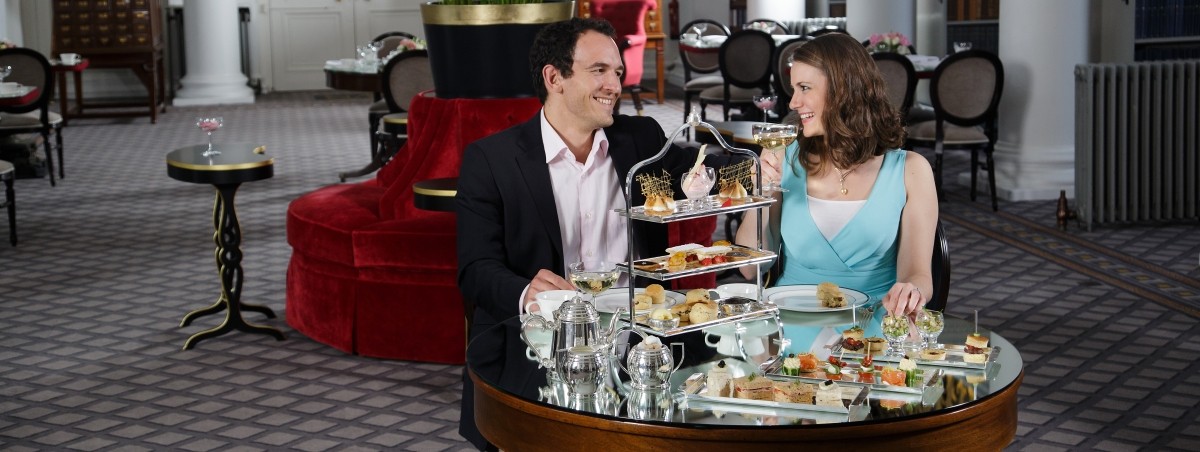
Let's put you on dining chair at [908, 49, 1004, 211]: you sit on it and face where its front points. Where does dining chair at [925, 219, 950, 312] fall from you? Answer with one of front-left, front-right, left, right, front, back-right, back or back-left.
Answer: back-left

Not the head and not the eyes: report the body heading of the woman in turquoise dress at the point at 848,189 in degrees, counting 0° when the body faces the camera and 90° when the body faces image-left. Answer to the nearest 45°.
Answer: approximately 45°

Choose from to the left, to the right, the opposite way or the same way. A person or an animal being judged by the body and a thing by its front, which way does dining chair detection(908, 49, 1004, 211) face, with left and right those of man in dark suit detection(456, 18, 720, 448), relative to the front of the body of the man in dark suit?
the opposite way

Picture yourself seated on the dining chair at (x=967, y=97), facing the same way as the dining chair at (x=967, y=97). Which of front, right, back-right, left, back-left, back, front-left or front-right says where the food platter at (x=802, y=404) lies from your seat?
back-left

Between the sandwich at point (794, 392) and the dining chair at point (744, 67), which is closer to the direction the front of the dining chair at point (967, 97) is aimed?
the dining chair

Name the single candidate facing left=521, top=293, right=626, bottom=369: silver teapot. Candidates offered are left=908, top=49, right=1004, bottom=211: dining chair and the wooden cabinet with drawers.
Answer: the wooden cabinet with drawers

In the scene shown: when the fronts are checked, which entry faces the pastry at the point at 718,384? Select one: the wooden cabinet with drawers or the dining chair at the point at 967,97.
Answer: the wooden cabinet with drawers

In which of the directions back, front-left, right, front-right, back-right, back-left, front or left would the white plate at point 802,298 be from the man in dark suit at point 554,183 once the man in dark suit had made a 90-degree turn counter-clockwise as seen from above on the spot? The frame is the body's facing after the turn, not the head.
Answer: right

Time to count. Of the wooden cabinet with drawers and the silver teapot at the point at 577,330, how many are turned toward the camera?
1
